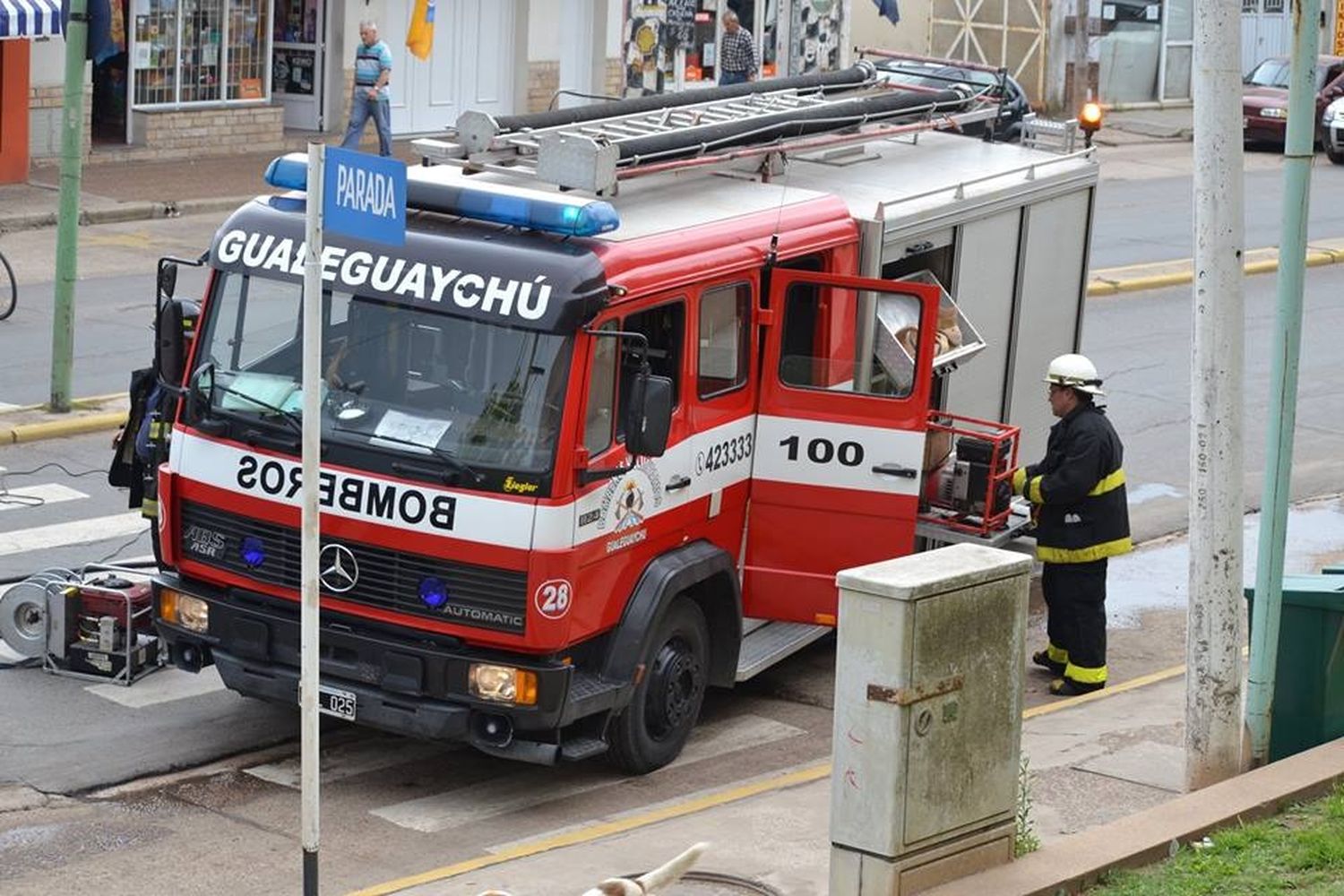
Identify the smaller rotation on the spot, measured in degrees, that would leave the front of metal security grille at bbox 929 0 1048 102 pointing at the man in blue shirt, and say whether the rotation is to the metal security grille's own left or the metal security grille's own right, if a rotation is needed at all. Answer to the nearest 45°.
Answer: approximately 45° to the metal security grille's own right

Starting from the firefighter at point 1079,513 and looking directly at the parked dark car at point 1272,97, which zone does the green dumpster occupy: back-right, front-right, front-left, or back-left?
back-right

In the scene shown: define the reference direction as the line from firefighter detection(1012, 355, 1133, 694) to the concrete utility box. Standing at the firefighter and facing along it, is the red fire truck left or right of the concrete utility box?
right

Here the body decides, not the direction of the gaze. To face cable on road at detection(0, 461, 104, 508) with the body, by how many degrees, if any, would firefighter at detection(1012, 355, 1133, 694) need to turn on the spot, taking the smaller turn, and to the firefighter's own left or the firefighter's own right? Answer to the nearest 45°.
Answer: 0° — they already face it

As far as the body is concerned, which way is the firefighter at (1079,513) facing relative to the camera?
to the viewer's left

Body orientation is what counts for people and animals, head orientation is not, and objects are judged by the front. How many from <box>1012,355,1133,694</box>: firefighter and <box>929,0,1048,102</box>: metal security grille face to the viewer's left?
1

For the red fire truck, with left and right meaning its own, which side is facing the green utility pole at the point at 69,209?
right

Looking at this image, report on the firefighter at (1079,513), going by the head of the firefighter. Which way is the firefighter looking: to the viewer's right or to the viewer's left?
to the viewer's left

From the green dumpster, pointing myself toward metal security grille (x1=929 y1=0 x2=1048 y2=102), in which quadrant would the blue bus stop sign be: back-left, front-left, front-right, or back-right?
back-left

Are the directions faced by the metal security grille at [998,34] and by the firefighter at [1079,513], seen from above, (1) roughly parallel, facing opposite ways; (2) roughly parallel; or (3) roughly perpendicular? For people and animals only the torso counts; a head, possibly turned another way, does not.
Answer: roughly perpendicular

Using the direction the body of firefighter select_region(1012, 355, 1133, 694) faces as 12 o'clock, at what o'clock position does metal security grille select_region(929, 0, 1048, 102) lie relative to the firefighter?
The metal security grille is roughly at 3 o'clock from the firefighter.

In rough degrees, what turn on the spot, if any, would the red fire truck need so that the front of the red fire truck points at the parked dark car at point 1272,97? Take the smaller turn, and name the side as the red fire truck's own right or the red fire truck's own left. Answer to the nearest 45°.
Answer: approximately 135° to the red fire truck's own right

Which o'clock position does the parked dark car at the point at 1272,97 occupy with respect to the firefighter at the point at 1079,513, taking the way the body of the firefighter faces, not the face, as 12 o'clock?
The parked dark car is roughly at 3 o'clock from the firefighter.

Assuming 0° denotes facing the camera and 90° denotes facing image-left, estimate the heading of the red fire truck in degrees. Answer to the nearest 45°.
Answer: approximately 45°

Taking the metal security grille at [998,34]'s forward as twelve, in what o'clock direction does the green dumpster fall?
The green dumpster is roughly at 12 o'clock from the metal security grille.

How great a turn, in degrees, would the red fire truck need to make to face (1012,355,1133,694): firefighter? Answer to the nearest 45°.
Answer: approximately 90° to its left
